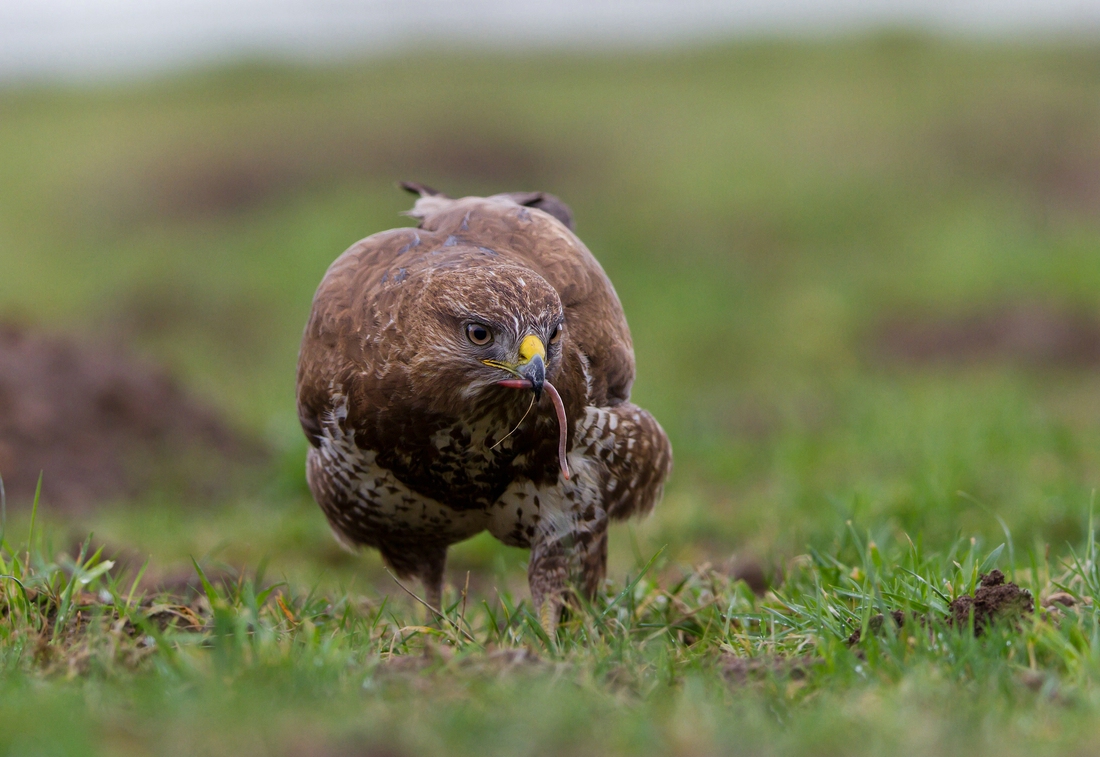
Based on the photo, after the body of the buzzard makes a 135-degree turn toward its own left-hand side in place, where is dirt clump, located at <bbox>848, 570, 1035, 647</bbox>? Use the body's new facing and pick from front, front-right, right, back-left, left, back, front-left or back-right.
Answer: right

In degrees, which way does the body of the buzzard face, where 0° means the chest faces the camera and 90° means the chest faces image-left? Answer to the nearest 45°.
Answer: approximately 0°
